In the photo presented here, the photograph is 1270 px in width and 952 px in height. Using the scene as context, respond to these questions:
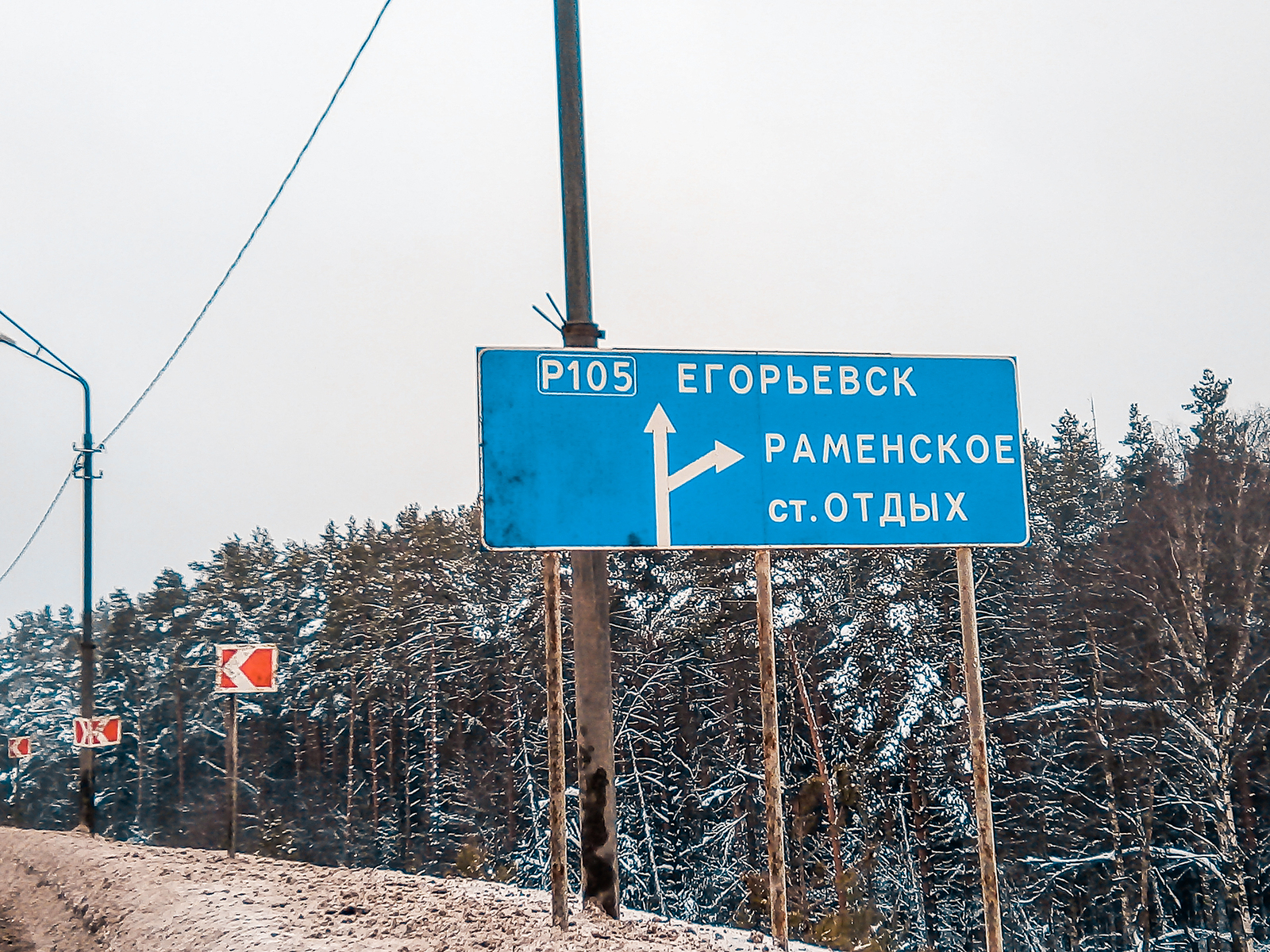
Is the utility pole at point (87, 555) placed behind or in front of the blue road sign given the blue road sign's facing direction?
behind

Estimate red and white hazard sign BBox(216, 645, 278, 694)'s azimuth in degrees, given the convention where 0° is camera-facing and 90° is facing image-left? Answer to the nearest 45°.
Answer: approximately 0°

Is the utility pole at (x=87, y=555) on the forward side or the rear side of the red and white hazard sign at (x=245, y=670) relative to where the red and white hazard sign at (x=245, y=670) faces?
on the rear side

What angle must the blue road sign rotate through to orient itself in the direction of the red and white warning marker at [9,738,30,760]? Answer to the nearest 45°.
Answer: approximately 135° to its right

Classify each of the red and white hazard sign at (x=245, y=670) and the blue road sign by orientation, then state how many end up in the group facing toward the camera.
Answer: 2

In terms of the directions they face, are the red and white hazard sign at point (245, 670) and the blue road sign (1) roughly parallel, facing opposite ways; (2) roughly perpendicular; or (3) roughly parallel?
roughly parallel

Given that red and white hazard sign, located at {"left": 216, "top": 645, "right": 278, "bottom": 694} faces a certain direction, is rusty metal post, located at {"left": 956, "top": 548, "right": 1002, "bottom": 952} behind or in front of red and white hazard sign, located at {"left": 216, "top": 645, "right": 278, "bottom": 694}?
in front

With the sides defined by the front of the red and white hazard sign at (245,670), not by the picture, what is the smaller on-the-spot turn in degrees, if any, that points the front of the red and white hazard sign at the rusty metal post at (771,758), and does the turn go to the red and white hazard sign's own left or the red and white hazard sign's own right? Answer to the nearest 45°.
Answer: approximately 45° to the red and white hazard sign's own left

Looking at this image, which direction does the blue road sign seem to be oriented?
toward the camera
